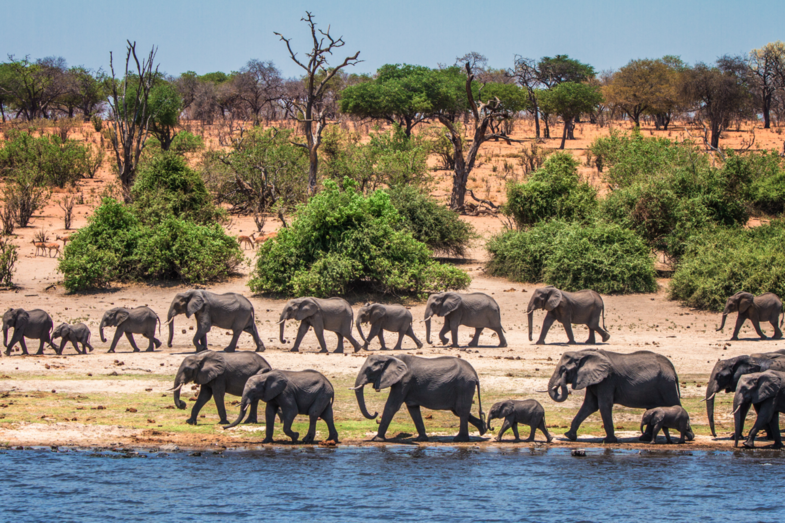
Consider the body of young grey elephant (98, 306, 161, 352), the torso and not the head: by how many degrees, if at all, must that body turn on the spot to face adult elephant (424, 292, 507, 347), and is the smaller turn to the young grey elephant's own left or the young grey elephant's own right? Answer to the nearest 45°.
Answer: approximately 180°

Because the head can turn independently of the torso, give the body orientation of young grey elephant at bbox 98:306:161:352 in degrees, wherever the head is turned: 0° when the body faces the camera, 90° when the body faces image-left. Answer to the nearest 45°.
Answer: approximately 90°

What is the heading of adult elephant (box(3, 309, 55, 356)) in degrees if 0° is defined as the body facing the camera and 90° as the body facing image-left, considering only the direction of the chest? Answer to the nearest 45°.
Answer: approximately 90°

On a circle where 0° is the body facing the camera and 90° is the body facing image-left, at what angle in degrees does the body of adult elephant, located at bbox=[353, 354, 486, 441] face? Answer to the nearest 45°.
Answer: approximately 90°

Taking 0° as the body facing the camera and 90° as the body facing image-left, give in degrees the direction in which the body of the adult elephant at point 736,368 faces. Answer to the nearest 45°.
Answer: approximately 90°

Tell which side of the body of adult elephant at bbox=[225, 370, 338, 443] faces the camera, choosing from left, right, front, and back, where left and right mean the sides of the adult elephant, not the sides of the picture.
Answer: left

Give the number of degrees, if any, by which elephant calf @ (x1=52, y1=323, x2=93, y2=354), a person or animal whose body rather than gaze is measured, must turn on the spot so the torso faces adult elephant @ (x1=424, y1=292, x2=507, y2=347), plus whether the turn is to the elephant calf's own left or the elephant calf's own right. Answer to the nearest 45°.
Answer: approximately 180°

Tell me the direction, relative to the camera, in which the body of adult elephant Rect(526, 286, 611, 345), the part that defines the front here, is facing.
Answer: to the viewer's left

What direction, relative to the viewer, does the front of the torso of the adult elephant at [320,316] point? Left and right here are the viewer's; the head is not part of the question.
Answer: facing to the left of the viewer

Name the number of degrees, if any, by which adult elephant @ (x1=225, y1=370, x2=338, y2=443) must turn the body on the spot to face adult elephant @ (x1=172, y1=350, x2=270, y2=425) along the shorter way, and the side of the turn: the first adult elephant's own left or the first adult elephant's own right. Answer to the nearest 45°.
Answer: approximately 45° to the first adult elephant's own right

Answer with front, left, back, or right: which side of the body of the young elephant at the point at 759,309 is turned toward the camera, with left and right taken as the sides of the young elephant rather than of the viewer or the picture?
left

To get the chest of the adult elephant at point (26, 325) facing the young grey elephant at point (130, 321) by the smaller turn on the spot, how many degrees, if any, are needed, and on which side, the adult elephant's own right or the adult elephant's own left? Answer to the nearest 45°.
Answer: approximately 180°

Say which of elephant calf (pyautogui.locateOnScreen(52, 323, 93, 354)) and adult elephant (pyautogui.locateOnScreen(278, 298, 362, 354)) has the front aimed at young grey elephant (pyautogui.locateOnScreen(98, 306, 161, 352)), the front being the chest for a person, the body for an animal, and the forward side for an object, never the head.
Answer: adult elephant (pyautogui.locateOnScreen(278, 298, 362, 354))

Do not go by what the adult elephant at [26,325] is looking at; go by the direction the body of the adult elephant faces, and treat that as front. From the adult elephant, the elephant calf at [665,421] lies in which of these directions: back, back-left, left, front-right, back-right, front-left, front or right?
back-left
